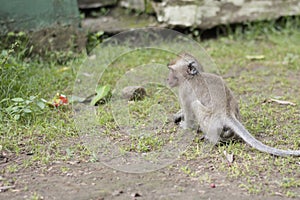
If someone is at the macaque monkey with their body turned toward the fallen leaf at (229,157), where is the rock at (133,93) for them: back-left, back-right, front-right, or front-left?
back-right

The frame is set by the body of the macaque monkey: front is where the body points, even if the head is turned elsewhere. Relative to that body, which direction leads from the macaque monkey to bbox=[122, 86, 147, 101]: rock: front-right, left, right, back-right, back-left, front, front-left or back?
front

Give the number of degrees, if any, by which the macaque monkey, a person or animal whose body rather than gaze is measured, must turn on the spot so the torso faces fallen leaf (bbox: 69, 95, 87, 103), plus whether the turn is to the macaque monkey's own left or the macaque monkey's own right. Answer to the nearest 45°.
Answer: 0° — it already faces it

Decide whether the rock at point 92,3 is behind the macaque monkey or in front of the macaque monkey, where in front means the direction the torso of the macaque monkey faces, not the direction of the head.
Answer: in front

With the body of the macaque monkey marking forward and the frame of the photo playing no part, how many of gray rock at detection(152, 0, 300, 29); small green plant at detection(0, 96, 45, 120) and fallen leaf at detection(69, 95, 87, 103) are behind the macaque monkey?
0

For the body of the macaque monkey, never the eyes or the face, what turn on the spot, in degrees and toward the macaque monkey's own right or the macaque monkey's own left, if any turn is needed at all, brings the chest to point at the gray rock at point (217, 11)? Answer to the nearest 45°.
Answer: approximately 45° to the macaque monkey's own right

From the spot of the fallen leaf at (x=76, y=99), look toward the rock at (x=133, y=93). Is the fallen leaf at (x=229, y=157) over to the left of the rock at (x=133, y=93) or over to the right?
right

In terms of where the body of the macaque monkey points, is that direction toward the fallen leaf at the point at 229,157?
no

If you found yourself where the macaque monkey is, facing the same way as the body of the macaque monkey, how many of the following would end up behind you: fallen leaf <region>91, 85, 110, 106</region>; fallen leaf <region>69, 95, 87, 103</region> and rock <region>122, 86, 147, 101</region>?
0

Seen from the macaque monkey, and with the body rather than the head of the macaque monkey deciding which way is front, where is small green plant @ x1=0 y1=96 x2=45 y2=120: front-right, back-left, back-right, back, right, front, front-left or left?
front-left

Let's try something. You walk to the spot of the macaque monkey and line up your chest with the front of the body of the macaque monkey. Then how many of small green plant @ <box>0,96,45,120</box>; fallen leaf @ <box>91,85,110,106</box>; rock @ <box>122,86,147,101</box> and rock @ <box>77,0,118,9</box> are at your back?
0

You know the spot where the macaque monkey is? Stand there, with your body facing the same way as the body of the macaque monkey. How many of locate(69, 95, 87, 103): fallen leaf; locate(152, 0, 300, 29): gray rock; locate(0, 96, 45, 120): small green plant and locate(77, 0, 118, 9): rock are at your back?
0

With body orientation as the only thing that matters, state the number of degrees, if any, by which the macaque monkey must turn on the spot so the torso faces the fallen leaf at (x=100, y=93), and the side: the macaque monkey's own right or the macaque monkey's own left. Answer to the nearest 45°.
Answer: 0° — it already faces it

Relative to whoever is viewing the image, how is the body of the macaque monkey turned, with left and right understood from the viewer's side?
facing away from the viewer and to the left of the viewer
